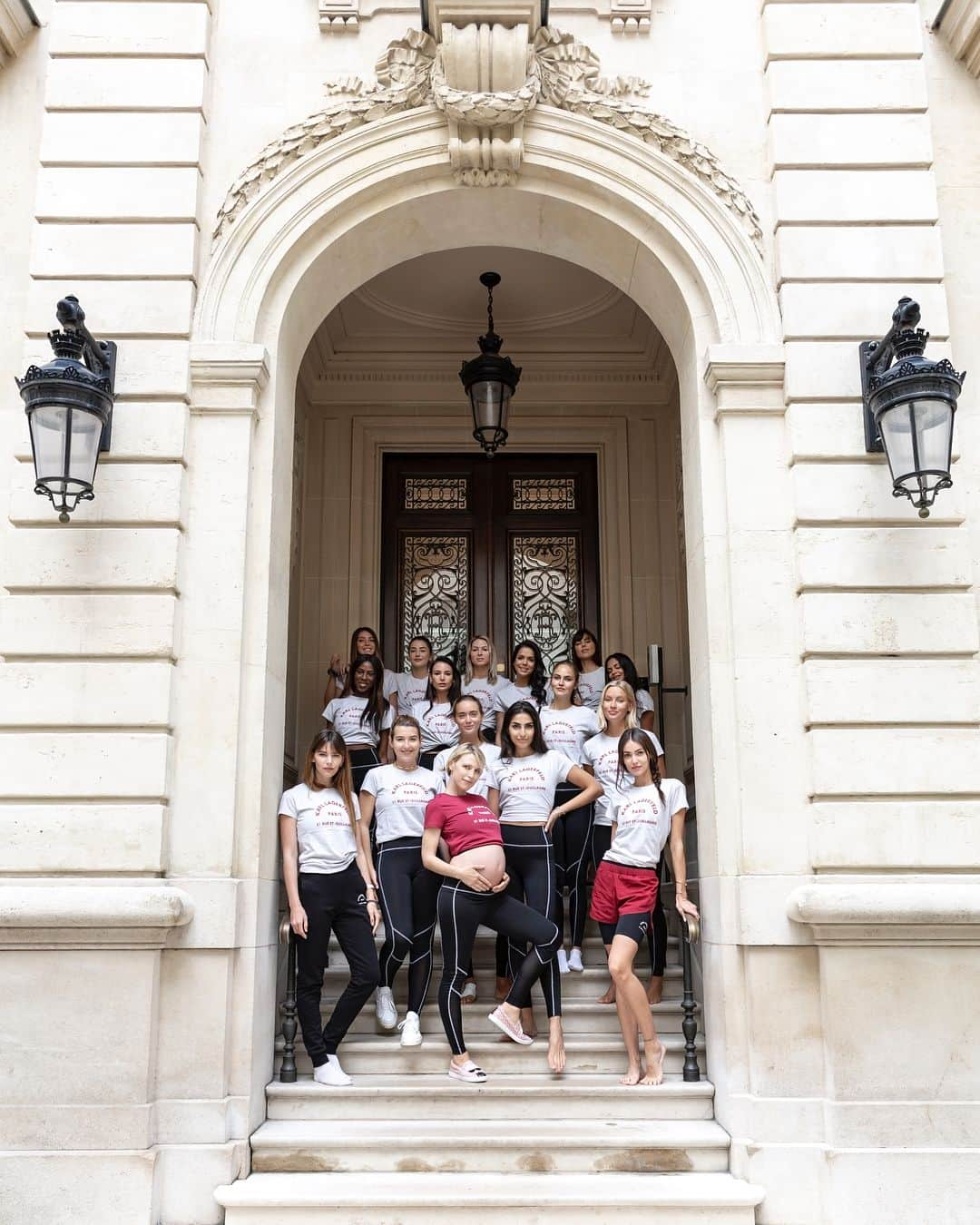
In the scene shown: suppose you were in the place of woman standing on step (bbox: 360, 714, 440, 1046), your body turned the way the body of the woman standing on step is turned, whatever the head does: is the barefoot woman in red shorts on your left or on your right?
on your left

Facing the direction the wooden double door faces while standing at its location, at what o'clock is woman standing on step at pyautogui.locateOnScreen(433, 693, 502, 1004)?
The woman standing on step is roughly at 12 o'clock from the wooden double door.

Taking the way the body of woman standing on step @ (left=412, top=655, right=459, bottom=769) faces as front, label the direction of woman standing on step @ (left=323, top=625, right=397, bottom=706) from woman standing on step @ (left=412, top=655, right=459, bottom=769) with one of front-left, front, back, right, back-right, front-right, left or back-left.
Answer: back-right

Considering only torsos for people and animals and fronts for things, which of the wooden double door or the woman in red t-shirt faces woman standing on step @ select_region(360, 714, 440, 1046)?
the wooden double door

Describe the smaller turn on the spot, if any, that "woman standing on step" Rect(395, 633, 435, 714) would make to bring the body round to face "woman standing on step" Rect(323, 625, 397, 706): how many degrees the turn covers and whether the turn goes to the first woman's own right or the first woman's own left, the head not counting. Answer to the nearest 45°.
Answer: approximately 90° to the first woman's own right

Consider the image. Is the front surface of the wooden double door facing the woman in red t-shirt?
yes

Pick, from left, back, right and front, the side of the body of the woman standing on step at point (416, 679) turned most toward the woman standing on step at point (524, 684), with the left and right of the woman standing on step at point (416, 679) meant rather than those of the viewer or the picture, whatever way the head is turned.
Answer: left

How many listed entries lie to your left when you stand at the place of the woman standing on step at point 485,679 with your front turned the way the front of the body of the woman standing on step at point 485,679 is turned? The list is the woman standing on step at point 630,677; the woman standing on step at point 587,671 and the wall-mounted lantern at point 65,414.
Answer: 2

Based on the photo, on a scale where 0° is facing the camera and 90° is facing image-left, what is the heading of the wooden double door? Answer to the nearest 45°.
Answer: approximately 0°

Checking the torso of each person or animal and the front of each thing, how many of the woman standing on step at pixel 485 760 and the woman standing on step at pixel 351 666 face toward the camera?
2
